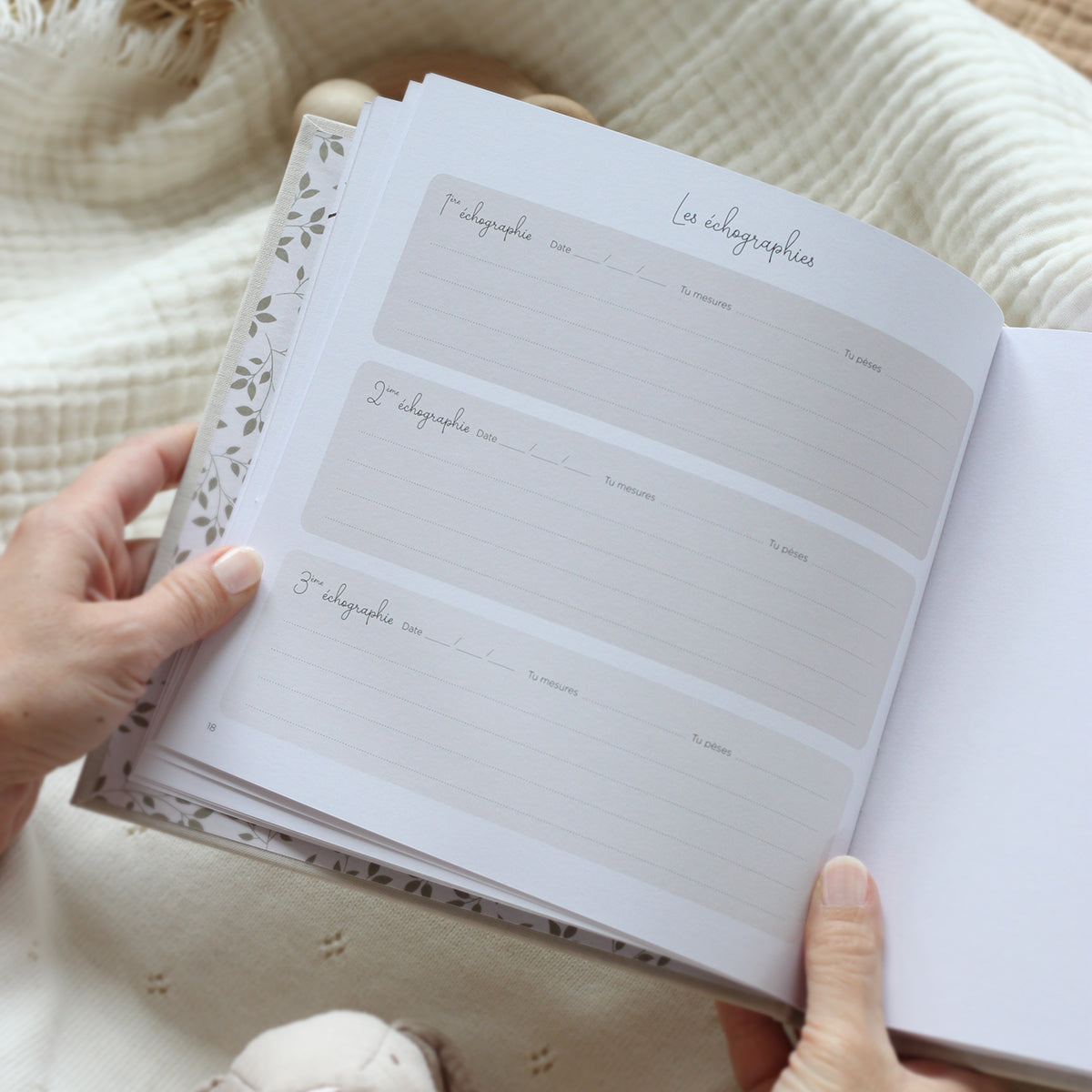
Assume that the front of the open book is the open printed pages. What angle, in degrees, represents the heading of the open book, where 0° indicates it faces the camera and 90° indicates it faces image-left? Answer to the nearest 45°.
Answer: approximately 0°
